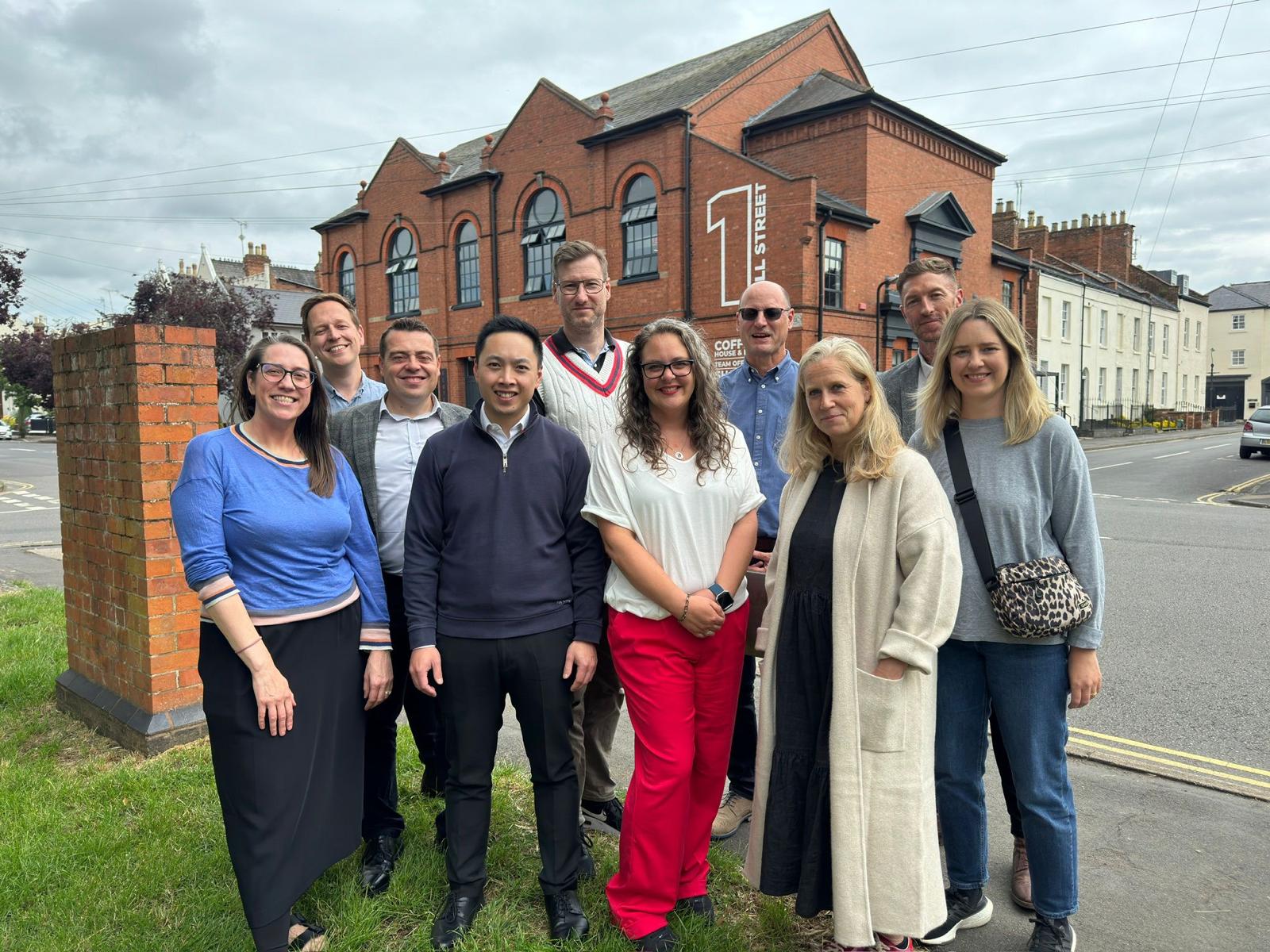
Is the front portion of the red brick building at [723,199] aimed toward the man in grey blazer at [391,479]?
no

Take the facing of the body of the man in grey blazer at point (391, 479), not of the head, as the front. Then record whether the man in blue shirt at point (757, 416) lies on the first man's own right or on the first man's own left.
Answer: on the first man's own left

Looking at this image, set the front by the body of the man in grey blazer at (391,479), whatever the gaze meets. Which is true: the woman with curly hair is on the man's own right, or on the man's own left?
on the man's own left

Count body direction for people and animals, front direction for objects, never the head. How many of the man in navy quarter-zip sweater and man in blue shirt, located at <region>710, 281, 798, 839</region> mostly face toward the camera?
2

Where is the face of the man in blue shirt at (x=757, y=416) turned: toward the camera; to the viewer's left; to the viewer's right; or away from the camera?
toward the camera

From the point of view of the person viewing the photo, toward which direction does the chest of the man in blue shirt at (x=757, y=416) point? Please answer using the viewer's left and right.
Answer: facing the viewer

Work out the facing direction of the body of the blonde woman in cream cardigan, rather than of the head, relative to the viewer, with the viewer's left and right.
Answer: facing the viewer and to the left of the viewer

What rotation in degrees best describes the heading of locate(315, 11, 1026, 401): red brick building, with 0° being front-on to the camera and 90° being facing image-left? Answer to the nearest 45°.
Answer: approximately 315°

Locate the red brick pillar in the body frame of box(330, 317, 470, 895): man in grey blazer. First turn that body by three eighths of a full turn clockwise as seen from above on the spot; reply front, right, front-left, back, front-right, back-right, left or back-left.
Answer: front

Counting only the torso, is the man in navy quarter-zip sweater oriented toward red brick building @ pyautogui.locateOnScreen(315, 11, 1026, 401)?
no

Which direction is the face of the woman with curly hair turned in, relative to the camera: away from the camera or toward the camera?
toward the camera

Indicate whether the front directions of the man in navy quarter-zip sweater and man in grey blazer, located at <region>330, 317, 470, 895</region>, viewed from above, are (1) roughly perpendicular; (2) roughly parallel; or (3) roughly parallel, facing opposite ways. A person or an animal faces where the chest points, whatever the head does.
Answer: roughly parallel

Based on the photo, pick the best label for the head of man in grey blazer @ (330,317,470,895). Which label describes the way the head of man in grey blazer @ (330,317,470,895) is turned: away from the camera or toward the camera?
toward the camera

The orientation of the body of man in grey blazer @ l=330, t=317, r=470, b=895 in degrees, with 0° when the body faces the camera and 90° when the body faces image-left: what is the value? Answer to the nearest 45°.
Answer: approximately 0°

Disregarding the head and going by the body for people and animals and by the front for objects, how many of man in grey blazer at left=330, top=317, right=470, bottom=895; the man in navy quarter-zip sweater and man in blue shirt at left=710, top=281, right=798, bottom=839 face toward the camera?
3

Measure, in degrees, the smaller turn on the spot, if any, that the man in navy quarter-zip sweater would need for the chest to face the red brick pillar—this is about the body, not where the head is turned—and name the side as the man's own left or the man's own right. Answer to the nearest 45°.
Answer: approximately 135° to the man's own right

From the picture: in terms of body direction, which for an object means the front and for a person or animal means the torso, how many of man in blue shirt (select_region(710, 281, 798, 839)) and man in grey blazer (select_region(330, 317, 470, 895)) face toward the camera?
2

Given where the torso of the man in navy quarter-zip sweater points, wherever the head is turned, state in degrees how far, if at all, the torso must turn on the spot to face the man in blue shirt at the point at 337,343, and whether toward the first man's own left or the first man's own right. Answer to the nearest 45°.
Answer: approximately 135° to the first man's own right

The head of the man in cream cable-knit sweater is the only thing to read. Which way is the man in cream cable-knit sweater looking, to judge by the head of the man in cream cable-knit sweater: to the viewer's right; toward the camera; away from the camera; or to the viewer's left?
toward the camera
